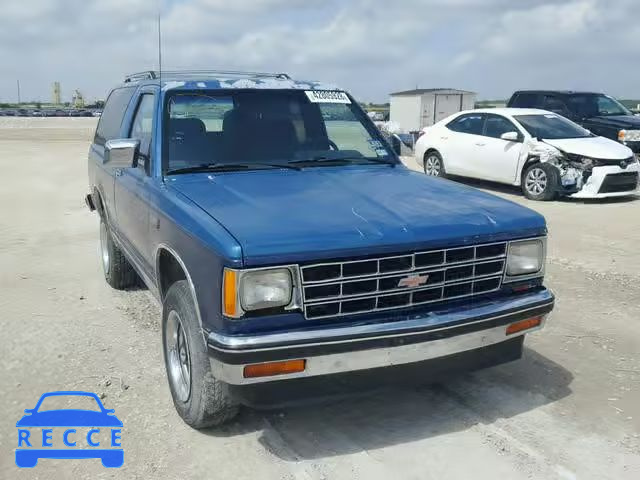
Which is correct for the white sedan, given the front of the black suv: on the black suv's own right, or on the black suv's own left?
on the black suv's own right

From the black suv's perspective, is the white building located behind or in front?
behind

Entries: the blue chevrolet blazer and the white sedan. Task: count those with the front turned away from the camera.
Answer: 0

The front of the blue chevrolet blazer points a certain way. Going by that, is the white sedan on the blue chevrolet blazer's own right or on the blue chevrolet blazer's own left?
on the blue chevrolet blazer's own left

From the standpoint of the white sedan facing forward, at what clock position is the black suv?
The black suv is roughly at 8 o'clock from the white sedan.

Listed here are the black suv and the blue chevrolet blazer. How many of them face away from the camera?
0

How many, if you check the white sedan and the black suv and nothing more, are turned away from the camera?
0

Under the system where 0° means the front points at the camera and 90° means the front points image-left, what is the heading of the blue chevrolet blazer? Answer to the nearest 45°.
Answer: approximately 315°

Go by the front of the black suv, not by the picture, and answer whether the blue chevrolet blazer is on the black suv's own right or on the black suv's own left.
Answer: on the black suv's own right

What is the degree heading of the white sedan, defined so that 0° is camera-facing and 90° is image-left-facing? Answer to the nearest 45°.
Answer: approximately 315°

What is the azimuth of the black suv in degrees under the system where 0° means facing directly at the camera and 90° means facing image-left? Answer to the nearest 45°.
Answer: approximately 315°
